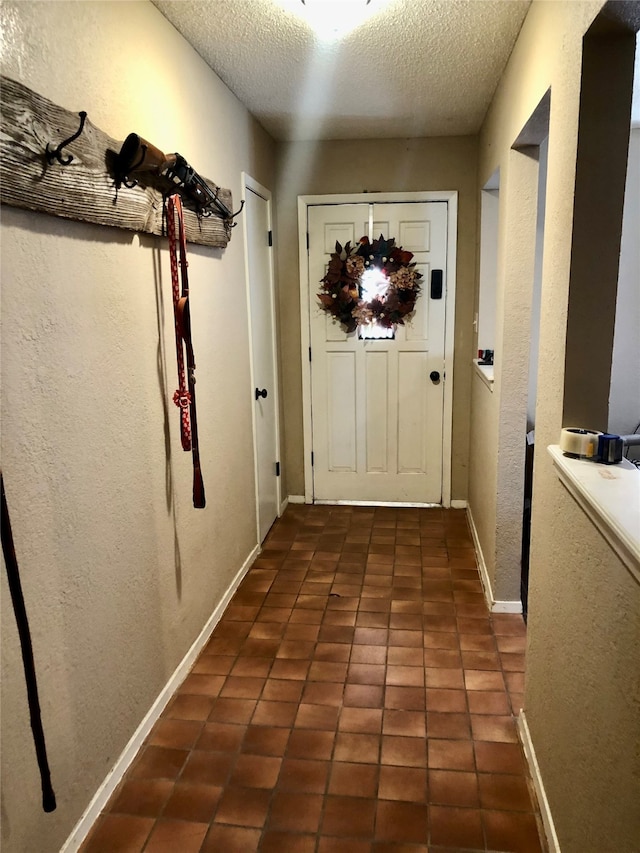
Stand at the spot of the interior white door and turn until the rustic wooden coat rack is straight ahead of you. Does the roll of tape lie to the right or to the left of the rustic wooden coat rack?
left

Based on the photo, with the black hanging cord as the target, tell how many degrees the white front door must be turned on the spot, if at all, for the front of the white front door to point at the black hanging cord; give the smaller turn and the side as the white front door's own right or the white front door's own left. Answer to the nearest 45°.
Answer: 0° — it already faces it

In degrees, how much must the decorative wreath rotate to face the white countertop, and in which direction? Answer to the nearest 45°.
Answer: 0° — it already faces it

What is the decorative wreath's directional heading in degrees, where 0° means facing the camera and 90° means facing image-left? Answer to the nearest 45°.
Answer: approximately 0°

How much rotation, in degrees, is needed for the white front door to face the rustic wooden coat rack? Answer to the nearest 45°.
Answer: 0° — it already faces it

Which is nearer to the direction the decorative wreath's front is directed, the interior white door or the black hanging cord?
the black hanging cord

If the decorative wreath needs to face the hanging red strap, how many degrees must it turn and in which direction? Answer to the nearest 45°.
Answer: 0° — it already faces it

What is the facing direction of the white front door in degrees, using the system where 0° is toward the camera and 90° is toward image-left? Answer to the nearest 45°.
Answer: approximately 0°

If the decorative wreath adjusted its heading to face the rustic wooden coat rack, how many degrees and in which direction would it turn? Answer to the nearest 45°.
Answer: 0° — it already faces it

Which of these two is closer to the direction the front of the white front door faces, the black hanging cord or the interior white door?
the black hanging cord

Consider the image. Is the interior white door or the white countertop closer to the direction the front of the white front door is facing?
the white countertop
